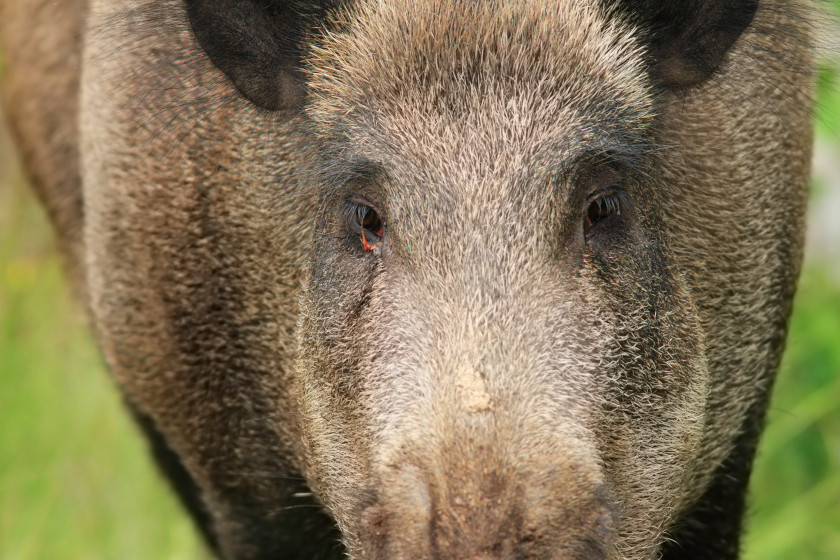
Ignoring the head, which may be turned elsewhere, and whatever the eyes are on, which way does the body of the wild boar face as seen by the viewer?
toward the camera
